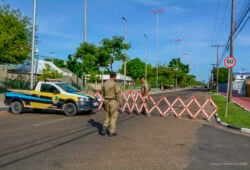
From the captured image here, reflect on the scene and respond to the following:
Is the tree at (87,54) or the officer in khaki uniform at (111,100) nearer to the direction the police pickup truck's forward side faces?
the officer in khaki uniform

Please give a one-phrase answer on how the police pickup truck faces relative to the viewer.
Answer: facing the viewer and to the right of the viewer

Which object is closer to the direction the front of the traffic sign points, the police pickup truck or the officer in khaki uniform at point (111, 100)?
the officer in khaki uniform

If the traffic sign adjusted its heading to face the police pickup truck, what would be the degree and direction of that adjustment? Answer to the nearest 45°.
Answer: approximately 45° to its right

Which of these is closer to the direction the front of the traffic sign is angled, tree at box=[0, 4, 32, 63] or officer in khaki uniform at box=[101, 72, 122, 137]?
the officer in khaki uniform

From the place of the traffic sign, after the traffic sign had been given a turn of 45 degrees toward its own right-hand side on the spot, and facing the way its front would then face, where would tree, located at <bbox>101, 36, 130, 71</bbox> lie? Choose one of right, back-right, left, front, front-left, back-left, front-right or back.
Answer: right

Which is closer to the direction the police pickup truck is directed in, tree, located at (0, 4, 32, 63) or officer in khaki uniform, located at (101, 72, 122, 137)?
the officer in khaki uniform

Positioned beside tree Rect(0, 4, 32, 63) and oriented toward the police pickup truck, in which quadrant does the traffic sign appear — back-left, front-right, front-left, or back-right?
front-left

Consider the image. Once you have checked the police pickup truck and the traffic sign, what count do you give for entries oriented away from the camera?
0

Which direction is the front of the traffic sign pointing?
toward the camera

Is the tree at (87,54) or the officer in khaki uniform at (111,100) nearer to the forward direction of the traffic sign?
the officer in khaki uniform

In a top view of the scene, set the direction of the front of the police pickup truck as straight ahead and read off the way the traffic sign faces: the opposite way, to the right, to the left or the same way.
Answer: to the right

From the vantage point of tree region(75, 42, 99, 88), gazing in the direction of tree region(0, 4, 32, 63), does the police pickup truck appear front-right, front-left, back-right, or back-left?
front-left

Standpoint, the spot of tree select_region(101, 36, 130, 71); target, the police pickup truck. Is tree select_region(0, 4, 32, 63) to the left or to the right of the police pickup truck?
right

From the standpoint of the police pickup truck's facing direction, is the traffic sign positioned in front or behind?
in front

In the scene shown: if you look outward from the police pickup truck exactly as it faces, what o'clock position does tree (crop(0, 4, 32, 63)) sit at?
The tree is roughly at 7 o'clock from the police pickup truck.
